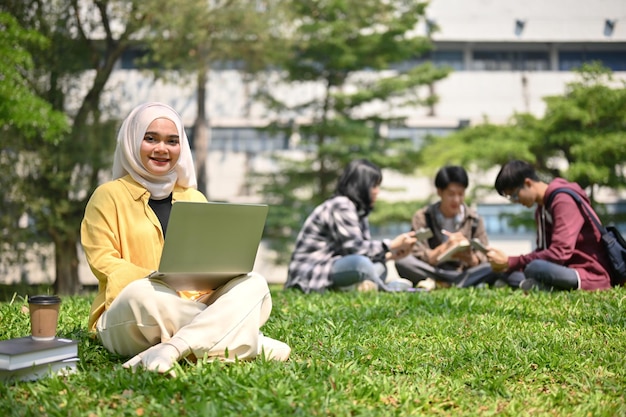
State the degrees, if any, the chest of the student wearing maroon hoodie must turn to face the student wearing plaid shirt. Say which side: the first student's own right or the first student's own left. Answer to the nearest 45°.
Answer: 0° — they already face them

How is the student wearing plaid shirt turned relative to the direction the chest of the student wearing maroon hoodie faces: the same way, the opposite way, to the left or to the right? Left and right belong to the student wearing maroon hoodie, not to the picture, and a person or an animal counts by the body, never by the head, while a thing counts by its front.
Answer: the opposite way

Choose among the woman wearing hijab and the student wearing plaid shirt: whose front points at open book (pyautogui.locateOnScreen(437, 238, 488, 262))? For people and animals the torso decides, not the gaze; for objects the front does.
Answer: the student wearing plaid shirt

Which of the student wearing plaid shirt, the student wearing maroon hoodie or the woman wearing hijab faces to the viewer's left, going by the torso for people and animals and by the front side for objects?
the student wearing maroon hoodie

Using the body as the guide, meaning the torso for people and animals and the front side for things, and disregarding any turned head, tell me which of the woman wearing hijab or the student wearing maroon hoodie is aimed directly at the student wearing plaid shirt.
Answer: the student wearing maroon hoodie

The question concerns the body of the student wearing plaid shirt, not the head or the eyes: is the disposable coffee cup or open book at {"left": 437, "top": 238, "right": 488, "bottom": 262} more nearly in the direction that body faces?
the open book

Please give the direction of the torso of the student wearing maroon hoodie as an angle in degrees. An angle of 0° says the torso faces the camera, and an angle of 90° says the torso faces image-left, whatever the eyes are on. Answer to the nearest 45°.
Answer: approximately 90°

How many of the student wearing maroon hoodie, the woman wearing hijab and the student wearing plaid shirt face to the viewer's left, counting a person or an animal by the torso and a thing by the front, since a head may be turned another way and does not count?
1

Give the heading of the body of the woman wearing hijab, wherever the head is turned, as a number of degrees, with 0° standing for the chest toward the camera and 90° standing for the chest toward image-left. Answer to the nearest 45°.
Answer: approximately 315°

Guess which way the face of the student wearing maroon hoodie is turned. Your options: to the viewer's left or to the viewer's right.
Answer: to the viewer's left

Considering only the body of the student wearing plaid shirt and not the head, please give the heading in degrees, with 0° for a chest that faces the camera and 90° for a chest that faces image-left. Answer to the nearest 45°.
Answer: approximately 270°

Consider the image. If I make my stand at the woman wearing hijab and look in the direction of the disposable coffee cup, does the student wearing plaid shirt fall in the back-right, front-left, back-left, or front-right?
back-right

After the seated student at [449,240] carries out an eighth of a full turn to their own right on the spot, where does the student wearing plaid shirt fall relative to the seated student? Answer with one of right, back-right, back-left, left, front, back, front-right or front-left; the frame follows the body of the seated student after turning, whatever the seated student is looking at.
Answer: front

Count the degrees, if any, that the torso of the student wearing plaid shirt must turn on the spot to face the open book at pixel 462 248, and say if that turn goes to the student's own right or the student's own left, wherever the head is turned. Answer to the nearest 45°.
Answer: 0° — they already face it

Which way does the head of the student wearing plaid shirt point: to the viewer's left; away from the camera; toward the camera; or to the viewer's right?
to the viewer's right
